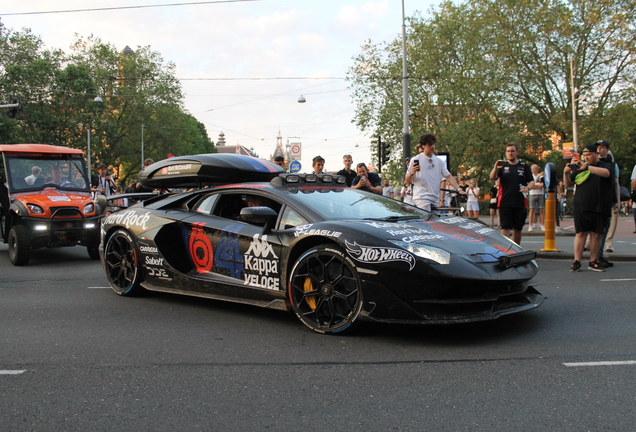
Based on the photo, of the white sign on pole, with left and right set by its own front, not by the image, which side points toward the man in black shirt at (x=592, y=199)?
front

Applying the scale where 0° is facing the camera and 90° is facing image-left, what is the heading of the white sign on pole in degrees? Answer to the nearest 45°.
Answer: approximately 0°

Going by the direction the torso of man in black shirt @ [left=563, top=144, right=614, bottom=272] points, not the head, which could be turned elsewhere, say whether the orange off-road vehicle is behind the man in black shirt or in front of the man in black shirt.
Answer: in front

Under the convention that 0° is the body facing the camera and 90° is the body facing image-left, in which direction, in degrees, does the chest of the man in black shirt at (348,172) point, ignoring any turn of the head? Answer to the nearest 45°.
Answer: approximately 0°

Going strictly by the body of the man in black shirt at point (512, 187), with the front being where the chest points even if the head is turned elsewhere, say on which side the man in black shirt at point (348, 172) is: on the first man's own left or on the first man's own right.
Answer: on the first man's own right

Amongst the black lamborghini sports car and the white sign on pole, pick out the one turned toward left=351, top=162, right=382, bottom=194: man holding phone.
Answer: the white sign on pole

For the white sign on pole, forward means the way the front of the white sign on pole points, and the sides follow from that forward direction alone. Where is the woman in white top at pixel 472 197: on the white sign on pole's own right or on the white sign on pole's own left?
on the white sign on pole's own left

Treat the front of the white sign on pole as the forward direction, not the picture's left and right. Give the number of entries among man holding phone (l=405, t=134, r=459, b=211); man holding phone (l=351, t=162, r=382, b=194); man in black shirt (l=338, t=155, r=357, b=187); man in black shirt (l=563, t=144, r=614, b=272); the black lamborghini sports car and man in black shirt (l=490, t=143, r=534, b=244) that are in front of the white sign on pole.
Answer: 6

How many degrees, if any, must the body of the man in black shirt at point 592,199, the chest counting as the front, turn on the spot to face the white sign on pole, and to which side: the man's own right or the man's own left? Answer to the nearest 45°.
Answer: approximately 90° to the man's own right

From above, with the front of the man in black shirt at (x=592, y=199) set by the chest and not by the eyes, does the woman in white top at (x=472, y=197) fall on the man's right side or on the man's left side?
on the man's right side

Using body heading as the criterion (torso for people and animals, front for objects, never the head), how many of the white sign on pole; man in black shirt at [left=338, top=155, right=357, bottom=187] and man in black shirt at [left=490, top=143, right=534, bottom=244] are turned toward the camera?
3

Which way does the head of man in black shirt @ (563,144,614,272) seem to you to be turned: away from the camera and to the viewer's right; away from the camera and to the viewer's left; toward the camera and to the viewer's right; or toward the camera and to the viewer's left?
toward the camera and to the viewer's left
